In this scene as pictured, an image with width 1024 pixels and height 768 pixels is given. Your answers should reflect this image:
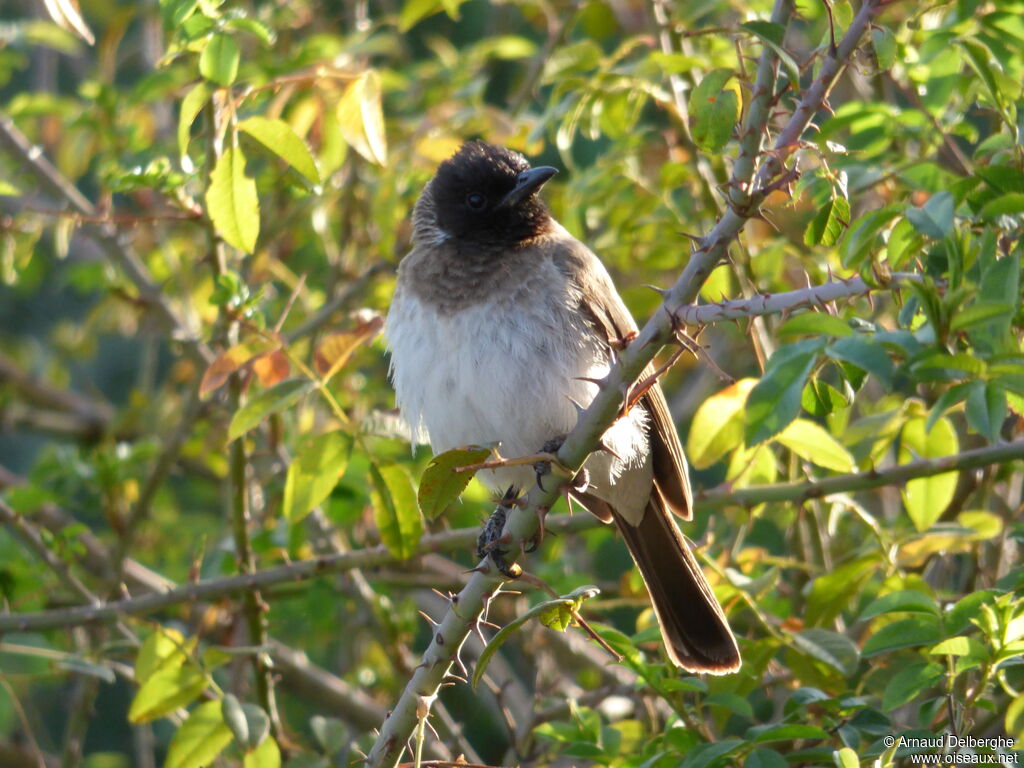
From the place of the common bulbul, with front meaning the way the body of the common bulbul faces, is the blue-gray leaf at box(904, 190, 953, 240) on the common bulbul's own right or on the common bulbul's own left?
on the common bulbul's own left

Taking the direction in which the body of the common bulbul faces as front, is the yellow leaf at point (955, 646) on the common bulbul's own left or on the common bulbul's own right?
on the common bulbul's own left

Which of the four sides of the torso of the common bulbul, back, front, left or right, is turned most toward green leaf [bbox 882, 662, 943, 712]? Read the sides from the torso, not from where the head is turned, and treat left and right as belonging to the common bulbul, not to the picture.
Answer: left

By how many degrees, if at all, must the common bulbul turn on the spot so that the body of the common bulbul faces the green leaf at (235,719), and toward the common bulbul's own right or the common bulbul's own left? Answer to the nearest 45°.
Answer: approximately 90° to the common bulbul's own right

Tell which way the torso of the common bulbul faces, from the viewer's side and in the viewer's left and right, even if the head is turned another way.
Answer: facing the viewer and to the left of the viewer

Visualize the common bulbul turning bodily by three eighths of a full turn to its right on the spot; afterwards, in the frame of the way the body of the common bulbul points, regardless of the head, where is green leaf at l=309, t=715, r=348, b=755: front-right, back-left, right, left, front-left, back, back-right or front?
front-left

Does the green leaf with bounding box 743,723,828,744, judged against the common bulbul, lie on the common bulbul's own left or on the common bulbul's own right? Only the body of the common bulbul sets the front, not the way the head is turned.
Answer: on the common bulbul's own left

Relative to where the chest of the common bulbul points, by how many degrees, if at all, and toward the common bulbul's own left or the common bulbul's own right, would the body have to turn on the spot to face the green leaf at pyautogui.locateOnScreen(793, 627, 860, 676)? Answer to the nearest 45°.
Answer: approximately 90° to the common bulbul's own left
